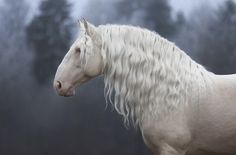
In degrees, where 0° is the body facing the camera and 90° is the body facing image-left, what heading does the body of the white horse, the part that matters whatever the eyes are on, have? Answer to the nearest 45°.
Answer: approximately 90°
